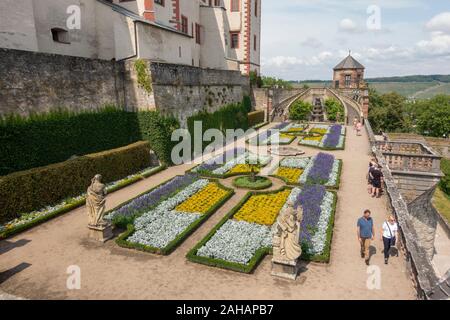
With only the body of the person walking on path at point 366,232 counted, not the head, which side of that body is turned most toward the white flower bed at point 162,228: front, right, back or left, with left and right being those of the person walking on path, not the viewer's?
right

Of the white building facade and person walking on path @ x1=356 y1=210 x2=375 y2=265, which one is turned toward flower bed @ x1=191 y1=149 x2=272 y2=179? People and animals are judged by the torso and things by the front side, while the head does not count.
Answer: the white building facade

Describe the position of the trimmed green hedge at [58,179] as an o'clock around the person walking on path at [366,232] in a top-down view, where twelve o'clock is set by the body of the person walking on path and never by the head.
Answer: The trimmed green hedge is roughly at 3 o'clock from the person walking on path.

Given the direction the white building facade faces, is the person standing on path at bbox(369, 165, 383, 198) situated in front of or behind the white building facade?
in front

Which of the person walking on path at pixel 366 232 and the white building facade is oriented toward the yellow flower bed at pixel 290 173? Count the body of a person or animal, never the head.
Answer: the white building facade

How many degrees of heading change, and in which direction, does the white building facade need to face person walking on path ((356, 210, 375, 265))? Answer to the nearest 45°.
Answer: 0° — it already faces them

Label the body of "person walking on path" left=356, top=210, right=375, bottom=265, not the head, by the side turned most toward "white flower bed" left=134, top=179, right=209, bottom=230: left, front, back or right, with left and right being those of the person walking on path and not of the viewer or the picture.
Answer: right

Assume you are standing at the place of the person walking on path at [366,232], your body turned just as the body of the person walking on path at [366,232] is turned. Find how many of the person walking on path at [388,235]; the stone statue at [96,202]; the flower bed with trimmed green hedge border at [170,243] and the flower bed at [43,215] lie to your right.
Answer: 3

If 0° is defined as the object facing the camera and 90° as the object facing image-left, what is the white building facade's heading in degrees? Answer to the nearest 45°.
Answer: approximately 315°

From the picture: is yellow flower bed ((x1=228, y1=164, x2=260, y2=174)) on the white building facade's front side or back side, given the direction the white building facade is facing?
on the front side

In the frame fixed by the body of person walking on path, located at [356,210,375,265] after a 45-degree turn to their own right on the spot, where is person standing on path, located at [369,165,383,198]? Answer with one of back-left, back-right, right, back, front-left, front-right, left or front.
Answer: back-right

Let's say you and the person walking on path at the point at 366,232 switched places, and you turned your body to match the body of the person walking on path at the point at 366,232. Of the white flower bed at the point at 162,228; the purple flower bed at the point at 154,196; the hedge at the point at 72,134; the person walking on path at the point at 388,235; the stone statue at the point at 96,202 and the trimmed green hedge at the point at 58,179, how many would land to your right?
5

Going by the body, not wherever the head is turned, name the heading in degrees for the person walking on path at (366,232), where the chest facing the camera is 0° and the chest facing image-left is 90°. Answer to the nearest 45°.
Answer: approximately 0°

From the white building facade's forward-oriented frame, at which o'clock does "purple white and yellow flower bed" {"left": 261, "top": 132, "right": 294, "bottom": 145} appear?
The purple white and yellow flower bed is roughly at 10 o'clock from the white building facade.

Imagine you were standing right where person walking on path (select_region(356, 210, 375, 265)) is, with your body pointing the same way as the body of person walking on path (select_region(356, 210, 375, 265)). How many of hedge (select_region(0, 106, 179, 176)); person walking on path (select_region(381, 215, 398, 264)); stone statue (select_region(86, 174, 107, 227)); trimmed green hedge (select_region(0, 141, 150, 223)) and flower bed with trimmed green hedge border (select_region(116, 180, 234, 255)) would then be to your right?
4
